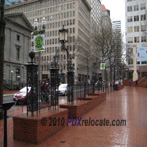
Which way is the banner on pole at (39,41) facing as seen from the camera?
toward the camera
